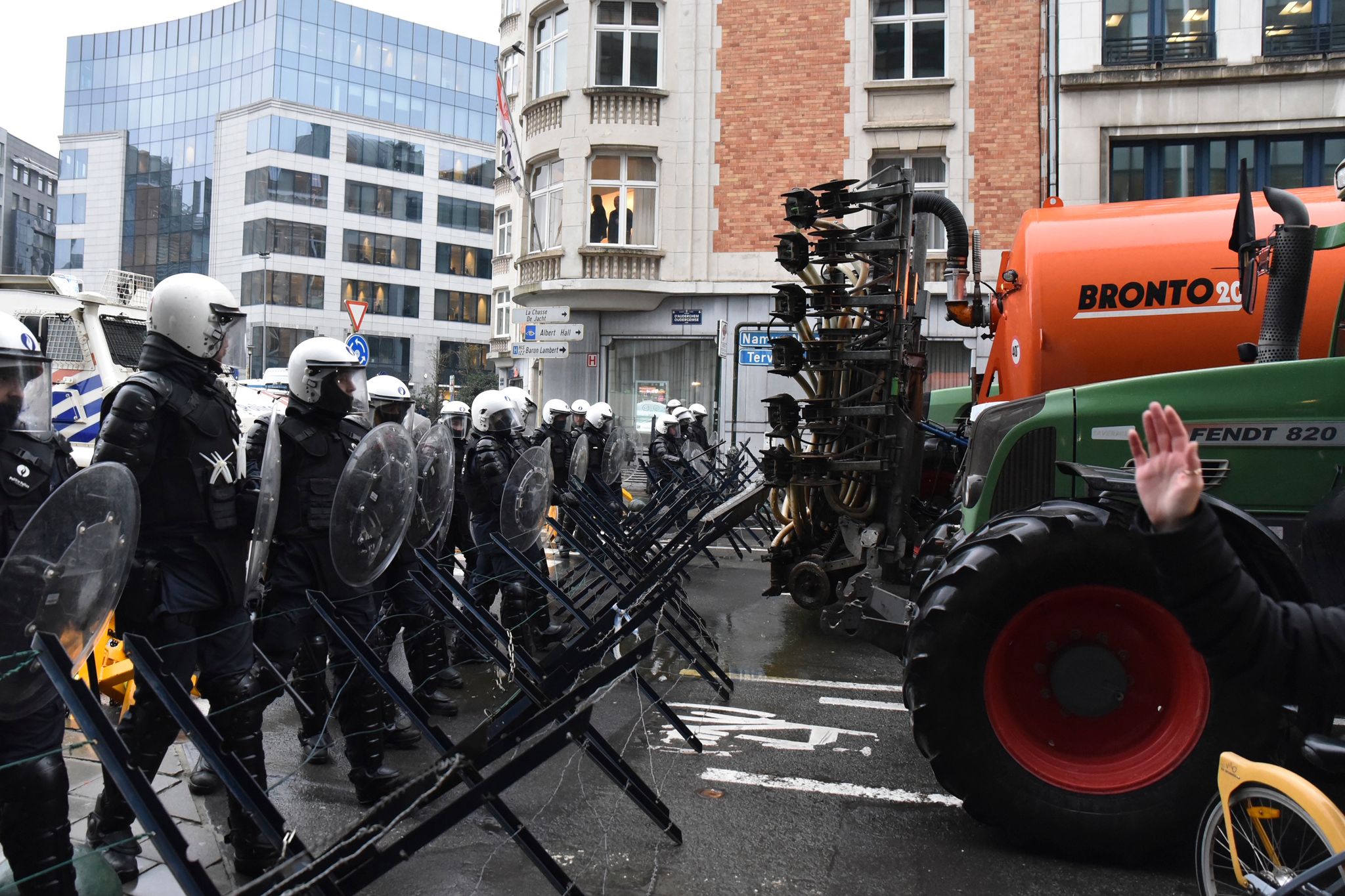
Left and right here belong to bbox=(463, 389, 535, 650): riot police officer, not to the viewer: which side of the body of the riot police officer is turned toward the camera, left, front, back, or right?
right

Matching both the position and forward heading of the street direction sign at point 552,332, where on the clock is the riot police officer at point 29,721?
The riot police officer is roughly at 12 o'clock from the street direction sign.

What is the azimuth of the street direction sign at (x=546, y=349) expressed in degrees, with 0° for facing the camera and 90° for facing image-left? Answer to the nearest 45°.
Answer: approximately 0°

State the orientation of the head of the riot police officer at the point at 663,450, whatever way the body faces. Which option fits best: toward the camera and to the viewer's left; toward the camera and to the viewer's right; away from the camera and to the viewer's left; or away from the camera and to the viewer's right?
toward the camera and to the viewer's right

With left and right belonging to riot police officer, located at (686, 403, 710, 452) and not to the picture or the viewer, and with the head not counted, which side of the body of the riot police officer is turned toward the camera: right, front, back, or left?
right

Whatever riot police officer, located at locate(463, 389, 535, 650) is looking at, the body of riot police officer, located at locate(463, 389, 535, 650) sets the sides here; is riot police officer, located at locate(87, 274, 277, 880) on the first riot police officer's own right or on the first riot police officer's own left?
on the first riot police officer's own right

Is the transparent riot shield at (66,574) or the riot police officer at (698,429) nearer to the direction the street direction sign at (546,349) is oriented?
the transparent riot shield

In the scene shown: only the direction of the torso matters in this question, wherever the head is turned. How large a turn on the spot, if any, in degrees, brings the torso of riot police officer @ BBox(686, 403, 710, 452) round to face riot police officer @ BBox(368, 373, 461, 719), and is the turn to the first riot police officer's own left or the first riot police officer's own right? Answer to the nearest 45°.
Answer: approximately 90° to the first riot police officer's own right

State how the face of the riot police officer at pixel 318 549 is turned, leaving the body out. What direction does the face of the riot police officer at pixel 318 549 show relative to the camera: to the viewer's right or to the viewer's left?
to the viewer's right

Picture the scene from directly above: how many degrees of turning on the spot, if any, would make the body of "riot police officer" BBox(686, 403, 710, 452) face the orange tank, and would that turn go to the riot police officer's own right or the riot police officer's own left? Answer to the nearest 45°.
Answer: approximately 90° to the riot police officer's own right

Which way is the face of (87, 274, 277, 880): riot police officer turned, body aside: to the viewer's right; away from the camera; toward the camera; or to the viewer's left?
to the viewer's right

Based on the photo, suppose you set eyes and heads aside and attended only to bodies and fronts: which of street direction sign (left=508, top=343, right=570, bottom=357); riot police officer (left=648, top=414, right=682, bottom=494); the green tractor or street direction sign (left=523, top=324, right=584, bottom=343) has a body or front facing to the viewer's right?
the riot police officer

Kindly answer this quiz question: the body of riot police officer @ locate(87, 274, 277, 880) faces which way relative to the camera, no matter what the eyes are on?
to the viewer's right

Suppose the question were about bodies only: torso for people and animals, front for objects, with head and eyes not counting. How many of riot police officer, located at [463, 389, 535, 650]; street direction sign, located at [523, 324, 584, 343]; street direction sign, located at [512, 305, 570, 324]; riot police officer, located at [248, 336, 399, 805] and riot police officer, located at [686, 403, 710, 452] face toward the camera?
2
